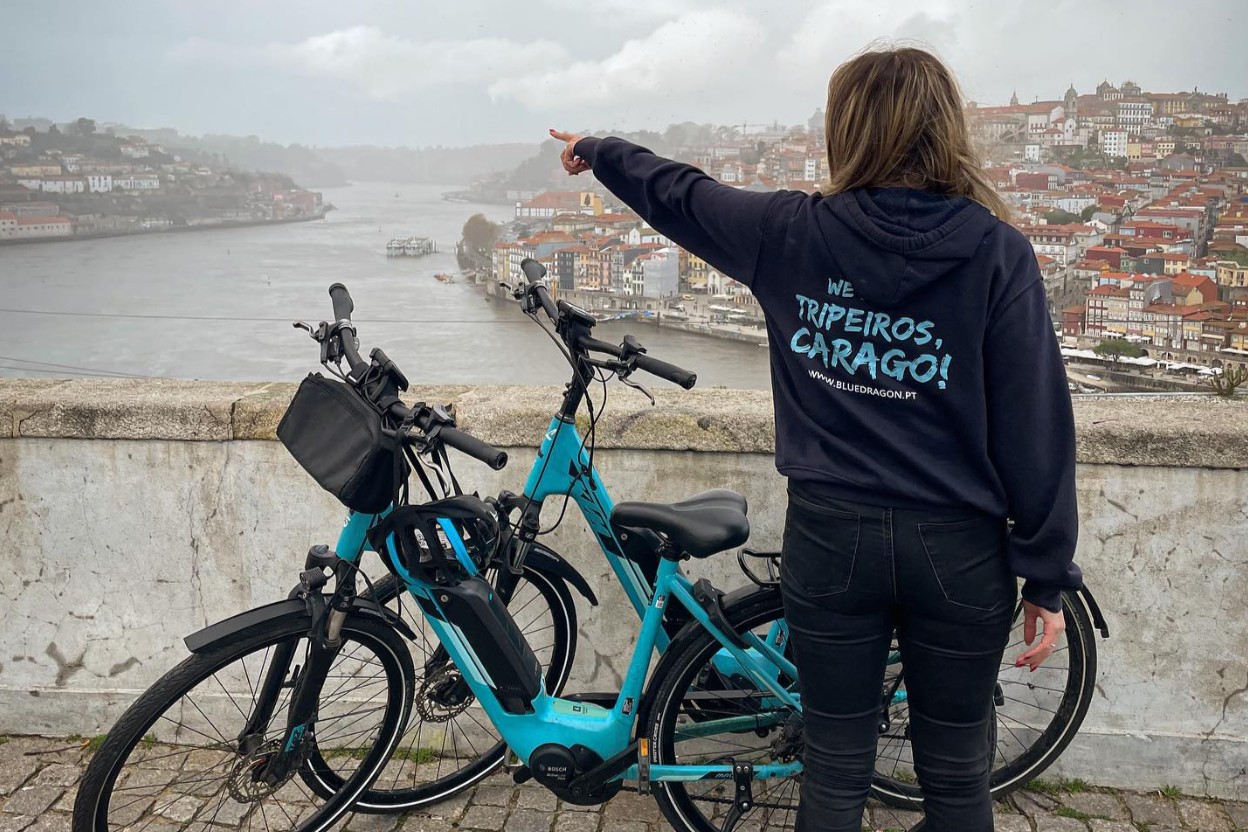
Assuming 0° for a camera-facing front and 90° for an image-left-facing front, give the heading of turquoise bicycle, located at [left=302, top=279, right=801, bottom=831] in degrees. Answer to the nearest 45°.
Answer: approximately 90°

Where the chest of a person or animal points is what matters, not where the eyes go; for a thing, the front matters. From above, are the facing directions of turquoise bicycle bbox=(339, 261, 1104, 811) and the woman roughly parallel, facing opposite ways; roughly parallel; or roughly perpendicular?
roughly perpendicular

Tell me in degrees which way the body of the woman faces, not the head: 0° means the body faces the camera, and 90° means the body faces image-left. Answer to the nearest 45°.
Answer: approximately 180°

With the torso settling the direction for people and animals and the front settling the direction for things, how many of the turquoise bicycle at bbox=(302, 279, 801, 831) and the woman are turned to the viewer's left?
1

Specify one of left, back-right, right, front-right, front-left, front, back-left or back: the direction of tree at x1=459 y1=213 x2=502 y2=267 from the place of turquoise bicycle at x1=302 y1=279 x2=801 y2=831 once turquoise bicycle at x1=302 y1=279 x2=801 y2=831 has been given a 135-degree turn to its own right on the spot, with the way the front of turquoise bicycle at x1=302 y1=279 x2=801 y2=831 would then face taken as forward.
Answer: front-left

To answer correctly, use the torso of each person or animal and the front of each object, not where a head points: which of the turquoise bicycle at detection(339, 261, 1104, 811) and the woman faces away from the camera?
the woman

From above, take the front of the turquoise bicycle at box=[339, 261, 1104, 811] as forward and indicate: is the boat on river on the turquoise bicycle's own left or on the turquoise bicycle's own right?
on the turquoise bicycle's own right

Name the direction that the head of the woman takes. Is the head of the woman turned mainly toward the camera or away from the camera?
away from the camera

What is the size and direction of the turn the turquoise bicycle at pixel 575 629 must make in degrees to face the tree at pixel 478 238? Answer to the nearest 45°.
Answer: approximately 90° to its right

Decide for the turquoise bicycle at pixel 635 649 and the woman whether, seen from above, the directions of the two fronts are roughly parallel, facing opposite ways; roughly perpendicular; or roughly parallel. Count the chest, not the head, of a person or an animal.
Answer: roughly perpendicular

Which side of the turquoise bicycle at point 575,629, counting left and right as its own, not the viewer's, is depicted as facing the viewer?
left
